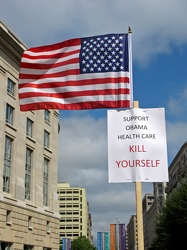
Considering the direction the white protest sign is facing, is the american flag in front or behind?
behind

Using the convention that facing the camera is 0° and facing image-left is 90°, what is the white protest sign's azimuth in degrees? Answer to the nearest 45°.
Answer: approximately 0°

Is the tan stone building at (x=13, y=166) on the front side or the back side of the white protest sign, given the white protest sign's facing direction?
on the back side
